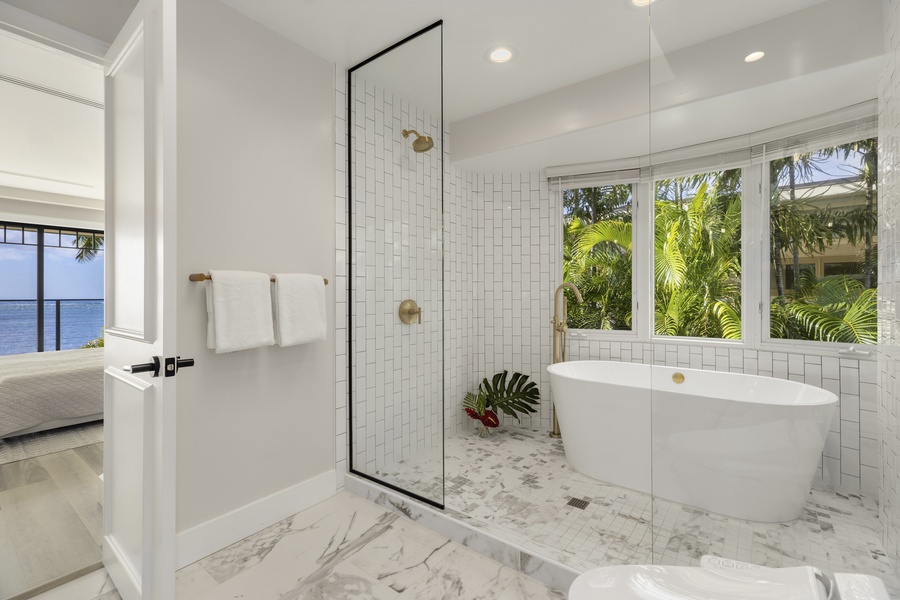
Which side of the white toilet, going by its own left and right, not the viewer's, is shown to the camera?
left

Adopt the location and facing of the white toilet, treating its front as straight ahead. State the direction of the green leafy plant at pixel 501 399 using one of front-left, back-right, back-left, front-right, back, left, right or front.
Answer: front-right

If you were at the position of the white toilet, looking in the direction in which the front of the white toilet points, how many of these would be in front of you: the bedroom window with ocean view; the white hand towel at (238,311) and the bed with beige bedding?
3

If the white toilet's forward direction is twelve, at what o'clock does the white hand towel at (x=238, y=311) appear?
The white hand towel is roughly at 12 o'clock from the white toilet.

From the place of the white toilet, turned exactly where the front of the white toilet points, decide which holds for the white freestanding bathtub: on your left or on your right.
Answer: on your right

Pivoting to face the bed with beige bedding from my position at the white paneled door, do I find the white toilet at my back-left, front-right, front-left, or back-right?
back-right

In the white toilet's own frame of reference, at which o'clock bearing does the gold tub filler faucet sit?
The gold tub filler faucet is roughly at 2 o'clock from the white toilet.

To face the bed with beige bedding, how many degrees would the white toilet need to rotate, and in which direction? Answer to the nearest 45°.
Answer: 0° — it already faces it

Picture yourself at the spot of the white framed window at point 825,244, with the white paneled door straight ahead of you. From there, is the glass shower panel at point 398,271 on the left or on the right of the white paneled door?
right

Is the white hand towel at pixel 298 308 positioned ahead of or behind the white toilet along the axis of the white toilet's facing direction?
ahead
